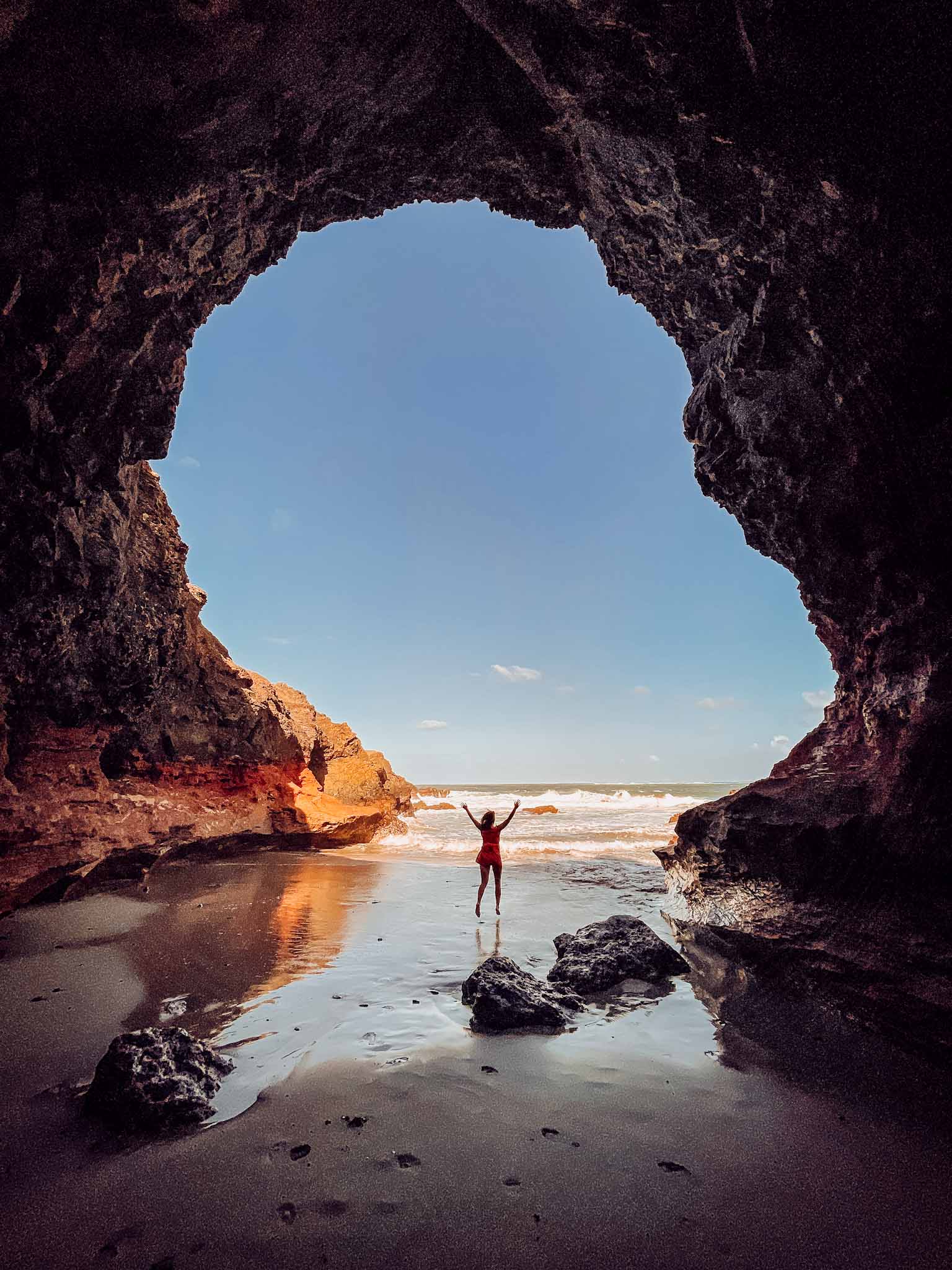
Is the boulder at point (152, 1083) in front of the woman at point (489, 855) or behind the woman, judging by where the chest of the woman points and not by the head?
behind

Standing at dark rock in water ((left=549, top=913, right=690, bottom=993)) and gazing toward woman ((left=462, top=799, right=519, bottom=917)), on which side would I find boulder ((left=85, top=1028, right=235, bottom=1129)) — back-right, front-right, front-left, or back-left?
back-left

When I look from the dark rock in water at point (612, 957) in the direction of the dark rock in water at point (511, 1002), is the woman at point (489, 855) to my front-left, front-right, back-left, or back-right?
back-right

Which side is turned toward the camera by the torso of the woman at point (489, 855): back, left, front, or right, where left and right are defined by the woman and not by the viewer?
back

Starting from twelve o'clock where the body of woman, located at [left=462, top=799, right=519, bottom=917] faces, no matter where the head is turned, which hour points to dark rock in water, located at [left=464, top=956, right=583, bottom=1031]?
The dark rock in water is roughly at 6 o'clock from the woman.

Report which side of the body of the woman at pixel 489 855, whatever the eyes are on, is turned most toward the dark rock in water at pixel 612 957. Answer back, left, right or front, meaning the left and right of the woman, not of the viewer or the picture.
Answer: back

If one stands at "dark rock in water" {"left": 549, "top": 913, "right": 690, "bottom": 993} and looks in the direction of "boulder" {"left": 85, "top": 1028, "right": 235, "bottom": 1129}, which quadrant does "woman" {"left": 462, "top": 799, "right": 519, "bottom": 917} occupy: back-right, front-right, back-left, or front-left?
back-right
